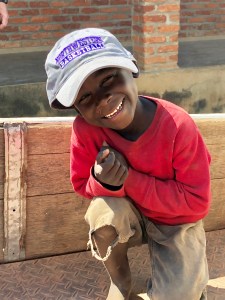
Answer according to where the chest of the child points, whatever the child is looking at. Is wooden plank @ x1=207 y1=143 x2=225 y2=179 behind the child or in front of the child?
behind

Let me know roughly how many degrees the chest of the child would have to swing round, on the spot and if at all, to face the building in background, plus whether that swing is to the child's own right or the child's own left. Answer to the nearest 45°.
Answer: approximately 180°

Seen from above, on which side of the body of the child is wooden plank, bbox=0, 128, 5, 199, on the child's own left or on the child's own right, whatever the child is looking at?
on the child's own right

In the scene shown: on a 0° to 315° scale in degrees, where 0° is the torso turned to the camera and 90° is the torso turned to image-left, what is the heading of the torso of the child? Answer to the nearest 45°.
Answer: approximately 0°

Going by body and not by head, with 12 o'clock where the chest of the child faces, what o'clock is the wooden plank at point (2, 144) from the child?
The wooden plank is roughly at 4 o'clock from the child.

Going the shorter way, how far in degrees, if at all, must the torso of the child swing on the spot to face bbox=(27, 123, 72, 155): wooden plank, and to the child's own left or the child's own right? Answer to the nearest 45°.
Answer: approximately 135° to the child's own right

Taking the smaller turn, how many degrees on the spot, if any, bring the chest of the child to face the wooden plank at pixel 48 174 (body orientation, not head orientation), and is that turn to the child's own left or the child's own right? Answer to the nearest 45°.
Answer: approximately 135° to the child's own right
